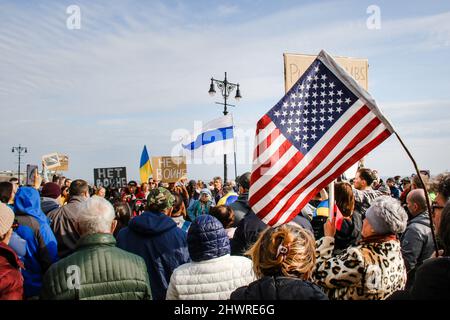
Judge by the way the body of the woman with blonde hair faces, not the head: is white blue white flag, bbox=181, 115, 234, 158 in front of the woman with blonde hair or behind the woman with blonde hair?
in front

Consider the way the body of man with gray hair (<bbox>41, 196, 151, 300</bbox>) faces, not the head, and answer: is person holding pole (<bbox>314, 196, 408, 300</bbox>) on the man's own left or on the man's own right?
on the man's own right

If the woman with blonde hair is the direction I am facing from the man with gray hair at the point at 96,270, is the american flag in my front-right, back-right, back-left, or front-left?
front-left

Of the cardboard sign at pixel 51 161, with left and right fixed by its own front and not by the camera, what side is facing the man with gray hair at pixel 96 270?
front

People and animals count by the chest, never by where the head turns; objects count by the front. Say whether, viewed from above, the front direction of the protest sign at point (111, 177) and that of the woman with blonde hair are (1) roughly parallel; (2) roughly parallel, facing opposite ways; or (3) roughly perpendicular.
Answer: roughly parallel, facing opposite ways

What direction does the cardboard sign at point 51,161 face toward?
toward the camera

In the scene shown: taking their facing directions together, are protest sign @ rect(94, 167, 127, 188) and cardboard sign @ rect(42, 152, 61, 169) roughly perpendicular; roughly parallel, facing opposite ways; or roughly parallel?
roughly parallel

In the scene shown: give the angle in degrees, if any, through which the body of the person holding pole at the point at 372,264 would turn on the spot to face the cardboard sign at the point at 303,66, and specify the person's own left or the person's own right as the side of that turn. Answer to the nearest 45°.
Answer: approximately 45° to the person's own right

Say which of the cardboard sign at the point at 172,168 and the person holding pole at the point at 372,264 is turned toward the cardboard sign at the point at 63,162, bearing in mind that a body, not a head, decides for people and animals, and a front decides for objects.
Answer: the person holding pole

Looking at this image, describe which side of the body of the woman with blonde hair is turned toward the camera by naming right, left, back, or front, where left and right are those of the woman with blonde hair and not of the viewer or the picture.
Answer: back

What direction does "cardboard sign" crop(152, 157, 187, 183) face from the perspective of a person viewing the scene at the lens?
facing the viewer

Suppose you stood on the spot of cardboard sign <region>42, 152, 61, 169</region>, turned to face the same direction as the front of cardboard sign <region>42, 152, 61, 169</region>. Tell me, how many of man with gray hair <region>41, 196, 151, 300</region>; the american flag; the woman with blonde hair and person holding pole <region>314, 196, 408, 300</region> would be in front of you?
4

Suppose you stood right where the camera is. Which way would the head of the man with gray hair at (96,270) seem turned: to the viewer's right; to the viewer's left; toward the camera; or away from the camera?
away from the camera

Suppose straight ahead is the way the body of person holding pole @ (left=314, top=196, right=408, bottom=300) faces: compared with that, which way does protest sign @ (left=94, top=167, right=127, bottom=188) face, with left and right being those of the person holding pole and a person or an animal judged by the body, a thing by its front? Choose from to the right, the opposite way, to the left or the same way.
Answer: the opposite way

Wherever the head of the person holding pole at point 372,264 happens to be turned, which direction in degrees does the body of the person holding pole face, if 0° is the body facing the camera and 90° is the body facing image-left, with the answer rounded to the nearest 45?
approximately 135°
